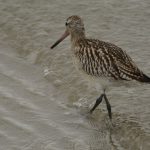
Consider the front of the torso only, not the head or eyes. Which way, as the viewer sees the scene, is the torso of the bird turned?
to the viewer's left
